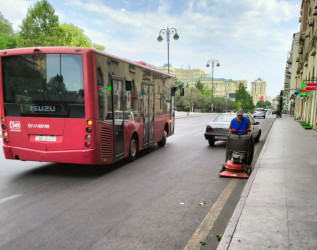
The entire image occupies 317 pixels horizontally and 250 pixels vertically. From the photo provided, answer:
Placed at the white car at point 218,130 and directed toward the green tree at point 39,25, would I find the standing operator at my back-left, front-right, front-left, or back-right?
back-left

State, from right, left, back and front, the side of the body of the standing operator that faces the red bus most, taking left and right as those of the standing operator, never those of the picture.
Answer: right

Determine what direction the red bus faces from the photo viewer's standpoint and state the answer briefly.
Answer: facing away from the viewer and to the right of the viewer

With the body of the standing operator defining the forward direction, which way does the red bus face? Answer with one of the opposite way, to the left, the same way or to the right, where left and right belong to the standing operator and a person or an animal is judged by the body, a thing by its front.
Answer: the opposite way
